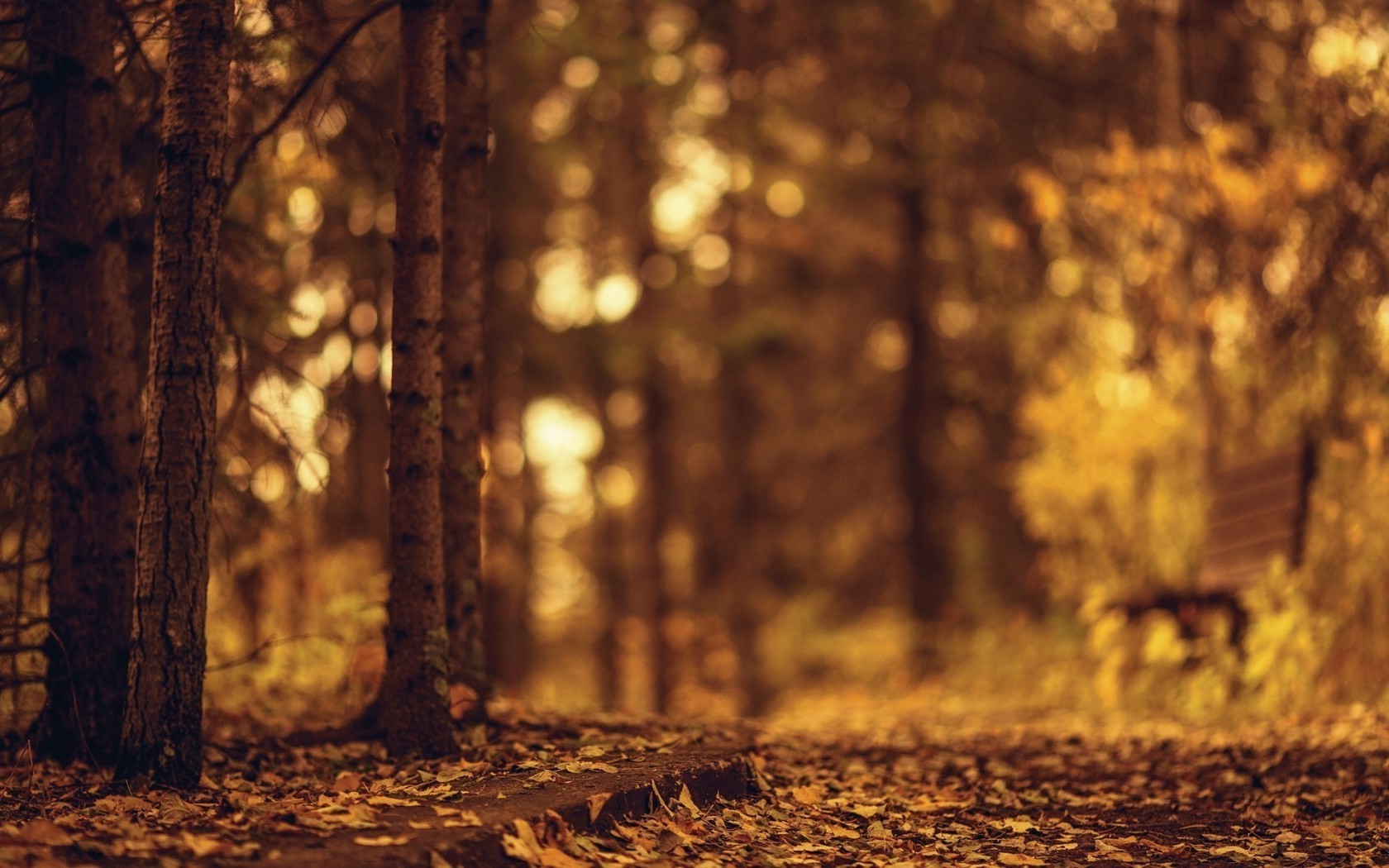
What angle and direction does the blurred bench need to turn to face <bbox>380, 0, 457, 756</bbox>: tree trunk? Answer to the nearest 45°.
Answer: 0° — it already faces it

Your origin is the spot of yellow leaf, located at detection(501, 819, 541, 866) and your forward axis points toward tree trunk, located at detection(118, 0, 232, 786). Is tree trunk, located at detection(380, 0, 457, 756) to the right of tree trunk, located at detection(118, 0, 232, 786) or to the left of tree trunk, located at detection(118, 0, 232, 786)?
right

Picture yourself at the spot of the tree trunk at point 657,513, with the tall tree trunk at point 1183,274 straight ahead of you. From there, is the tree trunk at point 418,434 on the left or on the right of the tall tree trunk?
right

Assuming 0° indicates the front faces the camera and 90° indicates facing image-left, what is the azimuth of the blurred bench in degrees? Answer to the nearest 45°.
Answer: approximately 45°
